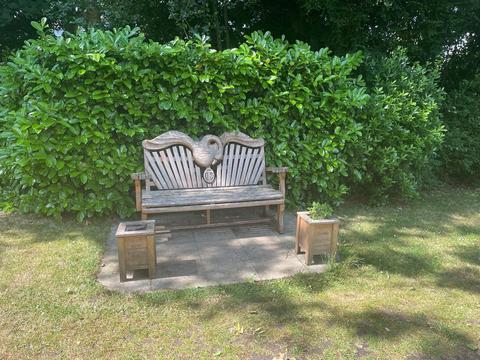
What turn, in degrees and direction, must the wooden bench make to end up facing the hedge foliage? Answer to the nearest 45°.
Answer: approximately 135° to its left

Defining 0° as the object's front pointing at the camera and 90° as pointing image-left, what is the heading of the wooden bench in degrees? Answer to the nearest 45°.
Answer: approximately 0°

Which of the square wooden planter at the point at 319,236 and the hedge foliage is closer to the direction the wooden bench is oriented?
the square wooden planter

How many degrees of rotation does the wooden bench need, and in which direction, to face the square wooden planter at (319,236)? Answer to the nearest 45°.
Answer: approximately 45° to its left

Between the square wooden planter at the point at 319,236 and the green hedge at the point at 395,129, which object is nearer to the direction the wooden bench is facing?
the square wooden planter

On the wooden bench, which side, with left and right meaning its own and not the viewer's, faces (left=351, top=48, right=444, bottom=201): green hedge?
left

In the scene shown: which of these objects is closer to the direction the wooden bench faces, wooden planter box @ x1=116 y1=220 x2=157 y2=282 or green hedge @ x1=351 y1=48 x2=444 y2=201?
the wooden planter box

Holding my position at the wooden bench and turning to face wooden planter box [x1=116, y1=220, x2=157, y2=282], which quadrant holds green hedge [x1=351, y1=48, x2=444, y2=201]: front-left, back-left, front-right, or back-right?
back-left
